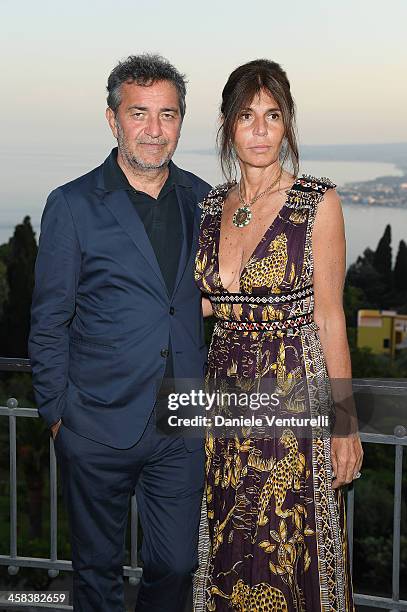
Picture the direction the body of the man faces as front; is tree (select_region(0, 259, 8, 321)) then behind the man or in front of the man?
behind

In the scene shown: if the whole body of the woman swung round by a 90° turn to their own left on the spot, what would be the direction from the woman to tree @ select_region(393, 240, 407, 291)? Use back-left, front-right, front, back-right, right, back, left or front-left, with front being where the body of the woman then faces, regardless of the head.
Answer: back-left

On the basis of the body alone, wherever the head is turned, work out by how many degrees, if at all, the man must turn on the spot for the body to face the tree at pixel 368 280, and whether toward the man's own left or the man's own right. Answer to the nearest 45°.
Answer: approximately 135° to the man's own left

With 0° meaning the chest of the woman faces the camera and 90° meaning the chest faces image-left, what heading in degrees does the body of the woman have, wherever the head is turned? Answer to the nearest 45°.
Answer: approximately 45°

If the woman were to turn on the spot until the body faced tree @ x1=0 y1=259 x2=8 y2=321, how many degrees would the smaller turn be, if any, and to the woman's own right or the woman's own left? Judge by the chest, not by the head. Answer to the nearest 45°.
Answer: approximately 135° to the woman's own right

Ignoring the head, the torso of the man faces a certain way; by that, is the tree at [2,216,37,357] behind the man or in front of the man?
behind

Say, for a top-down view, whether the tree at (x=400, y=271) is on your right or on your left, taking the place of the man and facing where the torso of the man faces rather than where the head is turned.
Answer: on your left
